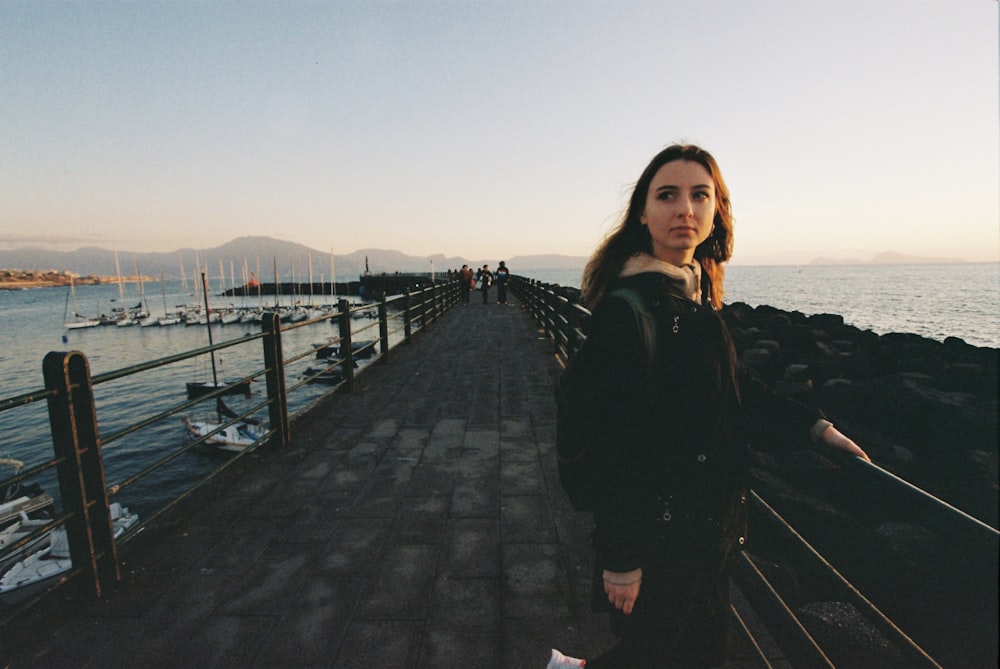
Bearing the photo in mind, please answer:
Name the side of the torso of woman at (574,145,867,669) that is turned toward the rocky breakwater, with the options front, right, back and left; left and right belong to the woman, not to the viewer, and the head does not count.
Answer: left

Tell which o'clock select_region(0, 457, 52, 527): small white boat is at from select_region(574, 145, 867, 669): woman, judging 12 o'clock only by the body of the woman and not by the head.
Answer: The small white boat is roughly at 5 o'clock from the woman.

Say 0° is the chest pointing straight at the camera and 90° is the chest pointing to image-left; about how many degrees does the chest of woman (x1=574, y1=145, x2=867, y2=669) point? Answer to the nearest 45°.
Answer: approximately 315°

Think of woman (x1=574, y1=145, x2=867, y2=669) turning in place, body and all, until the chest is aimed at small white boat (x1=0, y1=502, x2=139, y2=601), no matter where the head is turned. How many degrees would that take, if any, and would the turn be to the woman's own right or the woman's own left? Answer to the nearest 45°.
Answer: approximately 135° to the woman's own right

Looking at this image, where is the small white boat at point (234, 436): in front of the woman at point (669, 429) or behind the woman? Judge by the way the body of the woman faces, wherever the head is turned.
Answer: behind
